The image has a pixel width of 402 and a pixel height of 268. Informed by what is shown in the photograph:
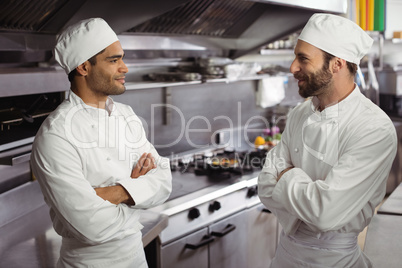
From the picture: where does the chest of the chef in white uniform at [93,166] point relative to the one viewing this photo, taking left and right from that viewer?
facing the viewer and to the right of the viewer

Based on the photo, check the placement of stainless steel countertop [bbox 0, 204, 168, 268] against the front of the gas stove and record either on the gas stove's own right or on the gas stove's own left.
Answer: on the gas stove's own right

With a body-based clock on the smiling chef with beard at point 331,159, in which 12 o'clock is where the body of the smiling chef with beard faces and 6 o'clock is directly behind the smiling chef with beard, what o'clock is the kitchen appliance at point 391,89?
The kitchen appliance is roughly at 5 o'clock from the smiling chef with beard.

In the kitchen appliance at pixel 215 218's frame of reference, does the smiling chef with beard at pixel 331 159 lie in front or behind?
in front

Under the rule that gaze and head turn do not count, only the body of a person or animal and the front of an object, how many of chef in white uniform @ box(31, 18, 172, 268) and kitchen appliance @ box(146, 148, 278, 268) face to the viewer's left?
0

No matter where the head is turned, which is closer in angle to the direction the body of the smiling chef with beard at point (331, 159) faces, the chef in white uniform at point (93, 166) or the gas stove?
the chef in white uniform

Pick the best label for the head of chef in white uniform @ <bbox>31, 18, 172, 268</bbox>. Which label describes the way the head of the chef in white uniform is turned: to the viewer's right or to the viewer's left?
to the viewer's right

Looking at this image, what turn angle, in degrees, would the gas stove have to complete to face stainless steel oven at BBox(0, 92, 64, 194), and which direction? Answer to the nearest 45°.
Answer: approximately 90° to its right

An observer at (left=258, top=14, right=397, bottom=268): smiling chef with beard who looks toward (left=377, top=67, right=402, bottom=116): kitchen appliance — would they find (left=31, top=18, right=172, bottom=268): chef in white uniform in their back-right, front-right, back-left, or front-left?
back-left

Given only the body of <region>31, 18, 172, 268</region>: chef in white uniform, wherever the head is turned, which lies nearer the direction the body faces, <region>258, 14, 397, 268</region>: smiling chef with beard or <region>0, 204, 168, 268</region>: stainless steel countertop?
the smiling chef with beard

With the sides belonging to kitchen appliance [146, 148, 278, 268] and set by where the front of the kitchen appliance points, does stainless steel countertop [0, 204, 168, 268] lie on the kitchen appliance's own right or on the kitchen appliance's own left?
on the kitchen appliance's own right

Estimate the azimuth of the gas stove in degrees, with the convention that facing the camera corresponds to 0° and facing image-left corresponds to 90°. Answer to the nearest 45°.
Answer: approximately 315°

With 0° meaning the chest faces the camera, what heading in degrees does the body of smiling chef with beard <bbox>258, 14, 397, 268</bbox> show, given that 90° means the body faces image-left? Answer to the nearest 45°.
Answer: approximately 45°

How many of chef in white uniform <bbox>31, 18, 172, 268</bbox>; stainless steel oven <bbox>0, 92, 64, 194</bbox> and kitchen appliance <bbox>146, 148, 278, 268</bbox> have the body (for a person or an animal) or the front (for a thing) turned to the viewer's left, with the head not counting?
0

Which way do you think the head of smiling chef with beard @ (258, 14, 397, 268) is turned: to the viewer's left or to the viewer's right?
to the viewer's left
